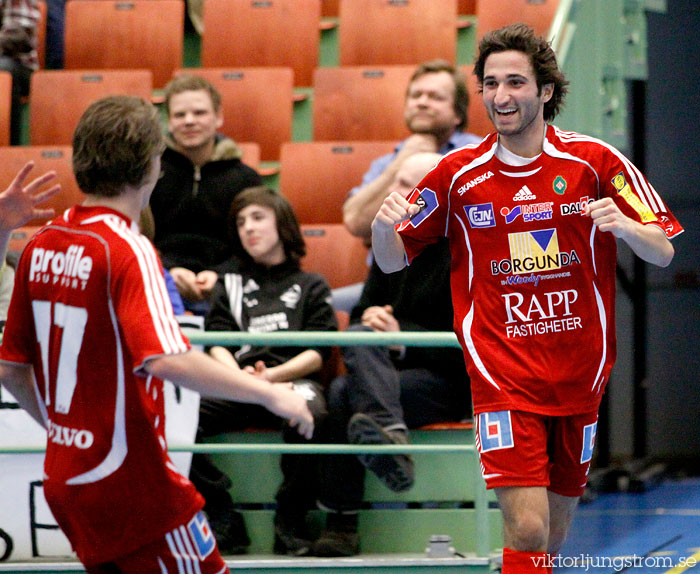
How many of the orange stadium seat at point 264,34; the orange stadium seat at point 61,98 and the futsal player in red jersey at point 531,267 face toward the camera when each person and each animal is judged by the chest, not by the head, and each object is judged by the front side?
3

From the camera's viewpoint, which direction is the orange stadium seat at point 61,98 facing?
toward the camera

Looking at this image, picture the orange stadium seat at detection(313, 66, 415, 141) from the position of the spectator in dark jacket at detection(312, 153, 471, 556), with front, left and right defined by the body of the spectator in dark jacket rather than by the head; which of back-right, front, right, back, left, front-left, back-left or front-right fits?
back-right

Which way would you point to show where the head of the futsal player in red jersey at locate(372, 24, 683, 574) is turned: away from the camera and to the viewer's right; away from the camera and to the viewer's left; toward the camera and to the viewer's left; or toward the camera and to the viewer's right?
toward the camera and to the viewer's left

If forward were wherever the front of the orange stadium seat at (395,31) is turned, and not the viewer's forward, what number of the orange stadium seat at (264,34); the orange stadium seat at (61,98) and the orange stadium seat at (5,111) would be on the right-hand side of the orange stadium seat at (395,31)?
3

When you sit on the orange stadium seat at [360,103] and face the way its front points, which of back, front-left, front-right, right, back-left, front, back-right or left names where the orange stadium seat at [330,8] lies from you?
back

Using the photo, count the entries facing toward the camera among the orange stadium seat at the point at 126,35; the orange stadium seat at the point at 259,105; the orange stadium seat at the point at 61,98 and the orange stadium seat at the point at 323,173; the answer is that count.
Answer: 4

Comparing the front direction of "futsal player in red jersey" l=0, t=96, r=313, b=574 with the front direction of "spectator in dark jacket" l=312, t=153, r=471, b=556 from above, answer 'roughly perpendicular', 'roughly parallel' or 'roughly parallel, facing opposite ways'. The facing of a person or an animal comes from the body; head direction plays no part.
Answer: roughly parallel, facing opposite ways

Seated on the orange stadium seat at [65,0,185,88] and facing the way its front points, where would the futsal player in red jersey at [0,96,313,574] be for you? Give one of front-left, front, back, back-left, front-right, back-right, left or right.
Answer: front

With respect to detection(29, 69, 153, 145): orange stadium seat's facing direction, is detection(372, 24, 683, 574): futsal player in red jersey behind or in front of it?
in front

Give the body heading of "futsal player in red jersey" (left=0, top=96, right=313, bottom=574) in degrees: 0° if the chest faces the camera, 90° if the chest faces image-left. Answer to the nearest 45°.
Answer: approximately 225°

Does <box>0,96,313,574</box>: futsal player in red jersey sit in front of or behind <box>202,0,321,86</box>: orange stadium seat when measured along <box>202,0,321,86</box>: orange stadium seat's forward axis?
in front

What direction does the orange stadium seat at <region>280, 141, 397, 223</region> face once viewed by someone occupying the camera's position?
facing the viewer

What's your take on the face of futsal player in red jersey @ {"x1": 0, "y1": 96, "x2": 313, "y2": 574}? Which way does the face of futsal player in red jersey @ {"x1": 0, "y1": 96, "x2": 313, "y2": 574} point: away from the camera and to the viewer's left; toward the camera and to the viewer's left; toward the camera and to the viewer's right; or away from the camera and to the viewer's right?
away from the camera and to the viewer's right

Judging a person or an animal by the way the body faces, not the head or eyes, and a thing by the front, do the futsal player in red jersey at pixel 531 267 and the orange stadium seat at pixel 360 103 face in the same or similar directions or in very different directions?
same or similar directions

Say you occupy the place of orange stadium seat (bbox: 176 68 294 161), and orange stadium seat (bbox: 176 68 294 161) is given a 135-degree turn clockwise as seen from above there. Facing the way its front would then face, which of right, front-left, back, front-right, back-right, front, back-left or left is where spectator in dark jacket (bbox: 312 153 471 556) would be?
back-left

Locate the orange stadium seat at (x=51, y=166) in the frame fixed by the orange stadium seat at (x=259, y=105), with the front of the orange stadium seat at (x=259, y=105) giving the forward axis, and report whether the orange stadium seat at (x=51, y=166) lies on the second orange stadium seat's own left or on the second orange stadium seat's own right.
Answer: on the second orange stadium seat's own right

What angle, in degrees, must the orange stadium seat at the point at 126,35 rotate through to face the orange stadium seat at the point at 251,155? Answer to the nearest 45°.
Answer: approximately 45° to its left

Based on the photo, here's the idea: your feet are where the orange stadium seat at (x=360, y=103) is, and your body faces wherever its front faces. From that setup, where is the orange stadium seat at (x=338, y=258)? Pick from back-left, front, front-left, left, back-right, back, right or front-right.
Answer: front

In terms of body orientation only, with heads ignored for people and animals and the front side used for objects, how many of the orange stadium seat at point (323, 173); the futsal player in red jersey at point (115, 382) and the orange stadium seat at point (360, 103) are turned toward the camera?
2
